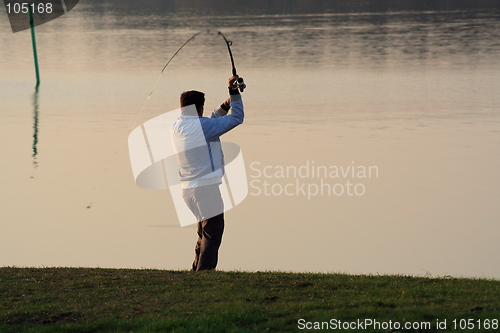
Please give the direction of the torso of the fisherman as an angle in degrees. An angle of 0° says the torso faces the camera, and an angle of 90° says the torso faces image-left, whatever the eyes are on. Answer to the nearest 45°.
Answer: approximately 225°
